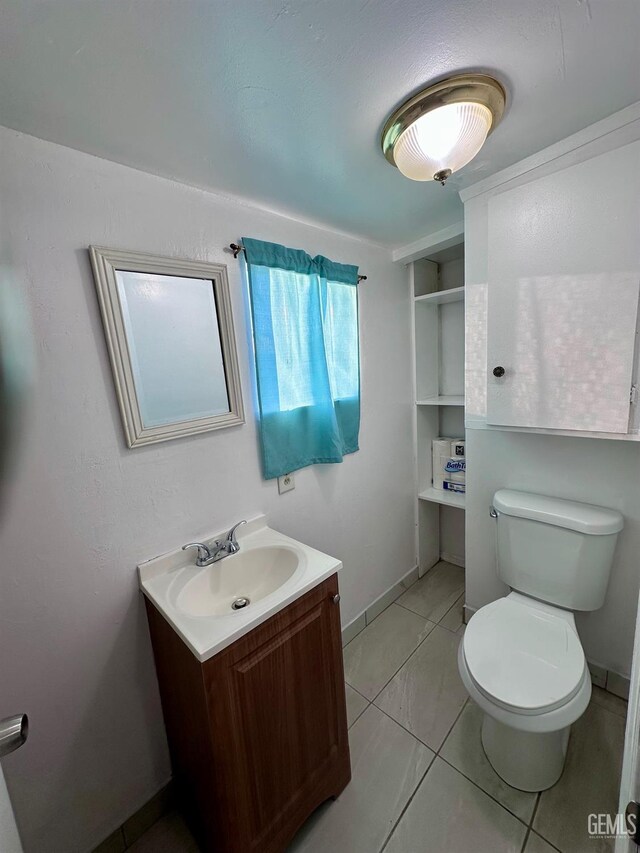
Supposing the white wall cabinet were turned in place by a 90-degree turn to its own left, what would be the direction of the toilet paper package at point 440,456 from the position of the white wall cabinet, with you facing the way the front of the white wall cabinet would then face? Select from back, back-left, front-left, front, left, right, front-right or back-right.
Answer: back

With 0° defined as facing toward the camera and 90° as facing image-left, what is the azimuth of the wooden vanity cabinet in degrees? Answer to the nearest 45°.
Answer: approximately 315°

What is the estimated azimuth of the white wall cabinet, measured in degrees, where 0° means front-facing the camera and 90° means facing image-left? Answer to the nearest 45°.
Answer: approximately 45°

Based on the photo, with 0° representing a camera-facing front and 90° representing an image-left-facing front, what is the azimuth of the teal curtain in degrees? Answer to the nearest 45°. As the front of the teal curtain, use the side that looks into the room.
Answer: approximately 315°

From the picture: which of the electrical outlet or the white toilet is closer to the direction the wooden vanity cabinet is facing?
the white toilet

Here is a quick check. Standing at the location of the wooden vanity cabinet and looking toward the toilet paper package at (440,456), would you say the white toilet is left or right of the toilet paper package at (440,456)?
right

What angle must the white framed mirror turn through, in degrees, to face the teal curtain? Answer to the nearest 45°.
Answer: approximately 45° to its left

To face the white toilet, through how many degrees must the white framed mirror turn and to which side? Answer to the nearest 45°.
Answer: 0° — it already faces it

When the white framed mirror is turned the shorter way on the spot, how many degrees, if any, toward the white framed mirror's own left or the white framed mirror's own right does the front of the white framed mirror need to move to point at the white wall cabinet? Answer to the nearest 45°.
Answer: approximately 45° to the white framed mirror's own left
